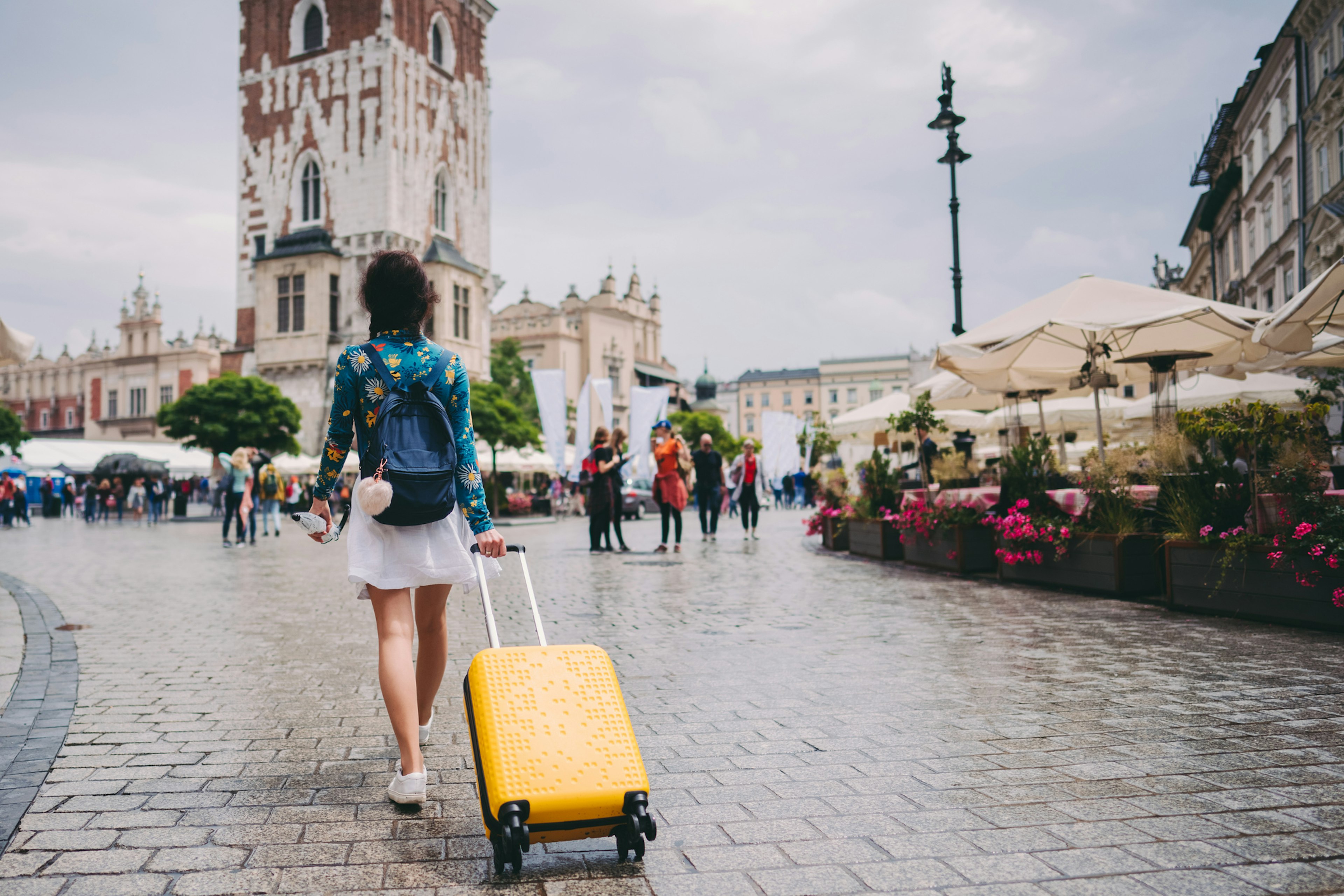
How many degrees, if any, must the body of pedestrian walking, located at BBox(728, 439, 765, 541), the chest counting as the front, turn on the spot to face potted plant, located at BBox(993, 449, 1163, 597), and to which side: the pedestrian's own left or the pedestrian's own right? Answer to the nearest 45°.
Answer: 0° — they already face it

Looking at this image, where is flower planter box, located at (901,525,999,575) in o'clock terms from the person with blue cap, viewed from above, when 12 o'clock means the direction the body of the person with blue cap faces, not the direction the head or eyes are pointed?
The flower planter box is roughly at 9 o'clock from the person with blue cap.

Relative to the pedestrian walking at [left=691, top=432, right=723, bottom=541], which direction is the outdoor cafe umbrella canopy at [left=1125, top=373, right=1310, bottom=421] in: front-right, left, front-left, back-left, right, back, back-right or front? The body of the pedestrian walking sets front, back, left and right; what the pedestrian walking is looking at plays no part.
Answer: left

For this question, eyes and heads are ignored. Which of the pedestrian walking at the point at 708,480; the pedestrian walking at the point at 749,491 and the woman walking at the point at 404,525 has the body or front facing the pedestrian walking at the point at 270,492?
the woman walking

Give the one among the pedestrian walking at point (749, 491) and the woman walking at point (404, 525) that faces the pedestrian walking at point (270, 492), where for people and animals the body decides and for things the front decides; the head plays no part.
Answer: the woman walking

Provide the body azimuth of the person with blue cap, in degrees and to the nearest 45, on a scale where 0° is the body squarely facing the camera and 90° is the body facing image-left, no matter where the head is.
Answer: approximately 45°

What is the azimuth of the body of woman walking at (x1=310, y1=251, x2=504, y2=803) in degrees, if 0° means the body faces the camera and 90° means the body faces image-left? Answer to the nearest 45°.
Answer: approximately 180°

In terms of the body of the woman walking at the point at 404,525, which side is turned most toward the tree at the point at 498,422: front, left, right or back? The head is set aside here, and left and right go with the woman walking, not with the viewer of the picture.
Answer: front

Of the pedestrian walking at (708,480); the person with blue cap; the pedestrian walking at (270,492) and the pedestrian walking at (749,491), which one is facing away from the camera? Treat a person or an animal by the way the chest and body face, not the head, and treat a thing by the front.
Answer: the pedestrian walking at (270,492)

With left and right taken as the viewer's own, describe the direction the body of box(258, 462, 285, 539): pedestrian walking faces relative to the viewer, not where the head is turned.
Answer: facing away from the viewer

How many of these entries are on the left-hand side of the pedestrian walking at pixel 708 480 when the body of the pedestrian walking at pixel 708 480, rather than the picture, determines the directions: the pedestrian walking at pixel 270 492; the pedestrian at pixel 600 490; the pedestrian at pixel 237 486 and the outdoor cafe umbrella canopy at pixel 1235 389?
1

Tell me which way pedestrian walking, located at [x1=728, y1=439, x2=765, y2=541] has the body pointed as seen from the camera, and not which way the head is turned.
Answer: toward the camera

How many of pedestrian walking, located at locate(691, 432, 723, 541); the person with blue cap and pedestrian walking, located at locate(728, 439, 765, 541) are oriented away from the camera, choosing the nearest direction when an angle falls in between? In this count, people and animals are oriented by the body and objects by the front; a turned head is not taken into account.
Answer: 0

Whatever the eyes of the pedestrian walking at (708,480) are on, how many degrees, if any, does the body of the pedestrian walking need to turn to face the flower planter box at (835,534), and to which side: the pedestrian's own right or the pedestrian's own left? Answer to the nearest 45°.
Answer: approximately 45° to the pedestrian's own left

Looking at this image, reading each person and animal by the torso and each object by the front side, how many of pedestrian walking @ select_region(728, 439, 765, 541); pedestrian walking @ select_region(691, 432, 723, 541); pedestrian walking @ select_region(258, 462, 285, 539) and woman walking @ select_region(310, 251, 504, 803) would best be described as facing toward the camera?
2

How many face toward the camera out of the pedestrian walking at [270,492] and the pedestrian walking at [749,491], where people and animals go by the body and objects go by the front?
1

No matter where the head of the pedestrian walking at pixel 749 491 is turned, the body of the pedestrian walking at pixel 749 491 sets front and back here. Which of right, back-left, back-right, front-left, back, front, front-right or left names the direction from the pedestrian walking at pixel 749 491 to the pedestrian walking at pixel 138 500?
back-right

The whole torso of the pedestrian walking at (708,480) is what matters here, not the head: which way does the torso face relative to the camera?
toward the camera

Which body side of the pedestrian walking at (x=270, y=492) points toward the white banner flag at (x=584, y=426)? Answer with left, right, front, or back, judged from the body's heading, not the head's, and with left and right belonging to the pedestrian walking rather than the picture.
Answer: right

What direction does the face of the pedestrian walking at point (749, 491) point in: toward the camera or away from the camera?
toward the camera

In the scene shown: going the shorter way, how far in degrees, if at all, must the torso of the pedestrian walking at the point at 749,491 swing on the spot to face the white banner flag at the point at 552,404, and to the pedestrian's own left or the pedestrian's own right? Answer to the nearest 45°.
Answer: approximately 135° to the pedestrian's own right

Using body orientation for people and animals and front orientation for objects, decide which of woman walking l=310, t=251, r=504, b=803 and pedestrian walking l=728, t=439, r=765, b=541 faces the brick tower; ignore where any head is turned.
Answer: the woman walking
